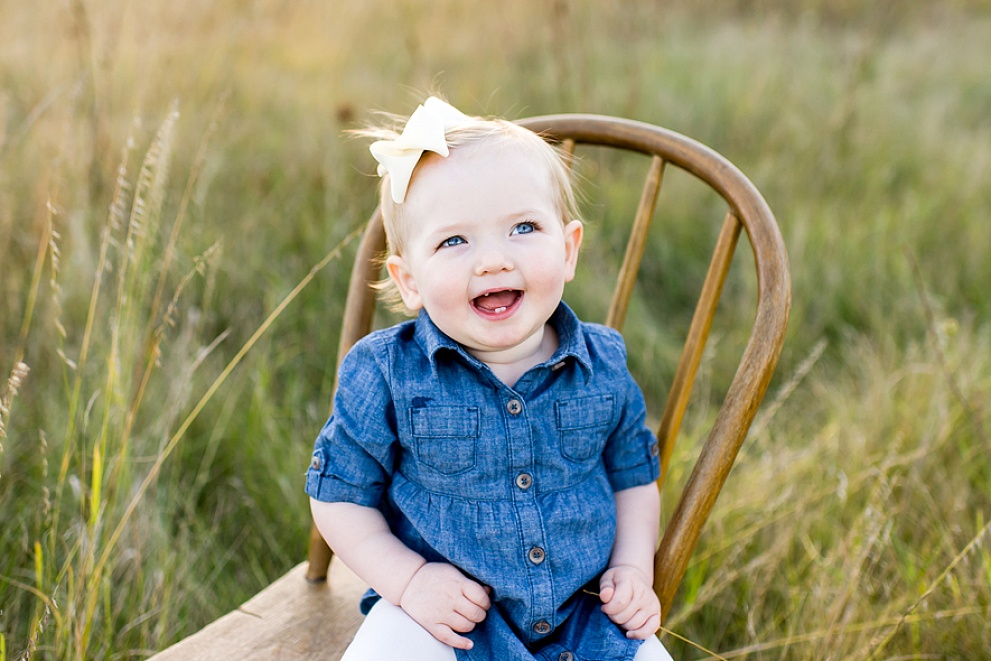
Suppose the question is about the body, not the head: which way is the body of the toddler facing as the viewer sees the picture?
toward the camera

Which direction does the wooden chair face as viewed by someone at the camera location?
facing the viewer and to the left of the viewer
